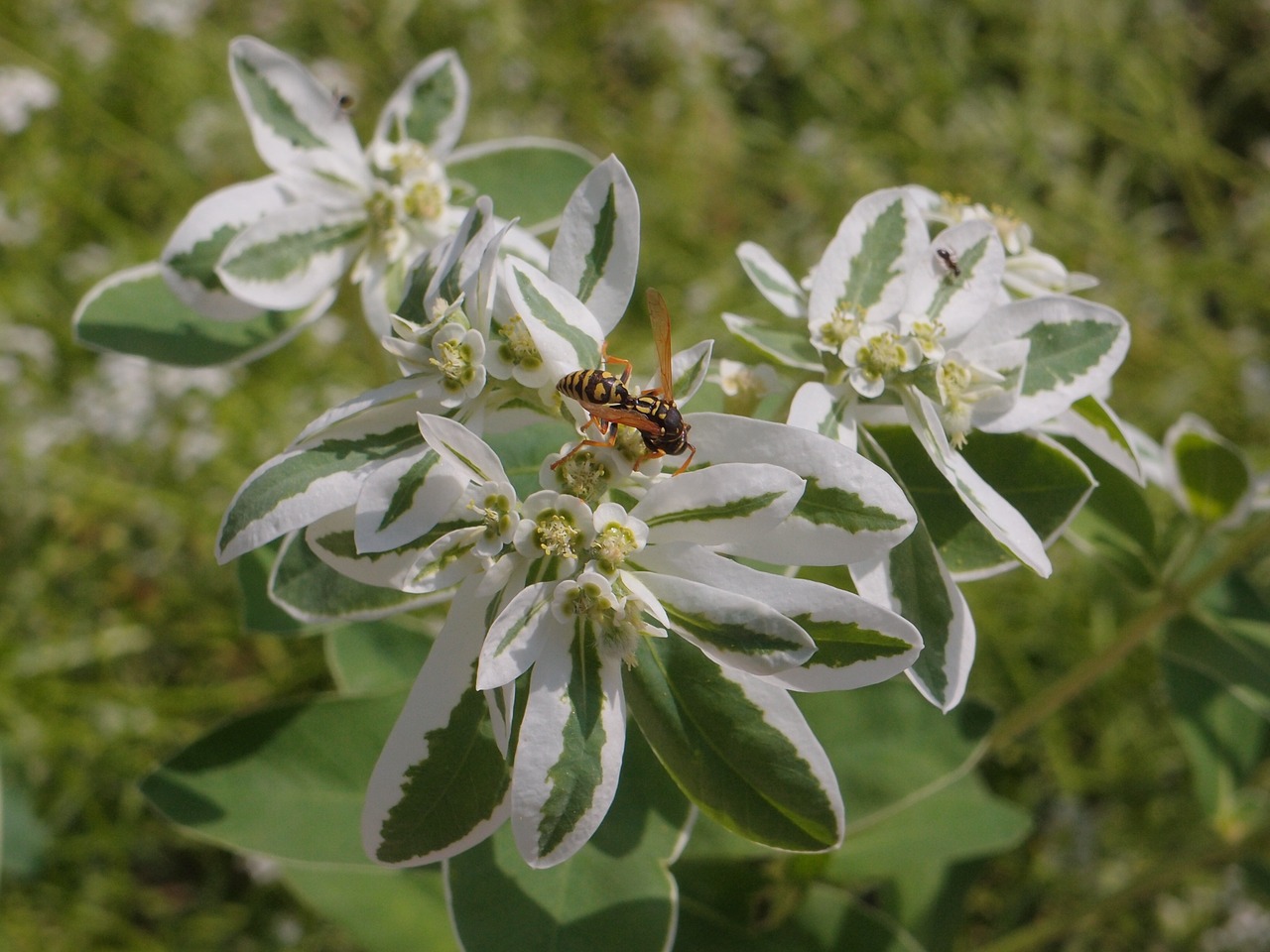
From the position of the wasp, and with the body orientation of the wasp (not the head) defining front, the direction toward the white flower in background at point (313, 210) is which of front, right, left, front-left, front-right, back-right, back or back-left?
back

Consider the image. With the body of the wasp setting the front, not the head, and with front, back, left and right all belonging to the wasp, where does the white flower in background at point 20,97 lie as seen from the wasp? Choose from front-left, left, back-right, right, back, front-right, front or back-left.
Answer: back
